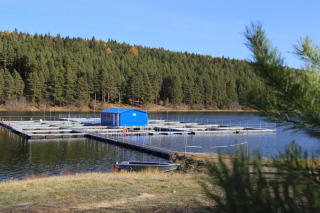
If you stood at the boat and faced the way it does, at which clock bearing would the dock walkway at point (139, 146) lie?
The dock walkway is roughly at 9 o'clock from the boat.

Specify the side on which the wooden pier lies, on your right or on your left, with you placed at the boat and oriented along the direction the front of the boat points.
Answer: on your left

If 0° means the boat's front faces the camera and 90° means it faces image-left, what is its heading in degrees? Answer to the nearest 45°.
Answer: approximately 270°

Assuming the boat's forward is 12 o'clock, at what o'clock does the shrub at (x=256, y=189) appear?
The shrub is roughly at 3 o'clock from the boat.

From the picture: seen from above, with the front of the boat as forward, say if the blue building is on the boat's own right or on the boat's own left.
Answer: on the boat's own left
